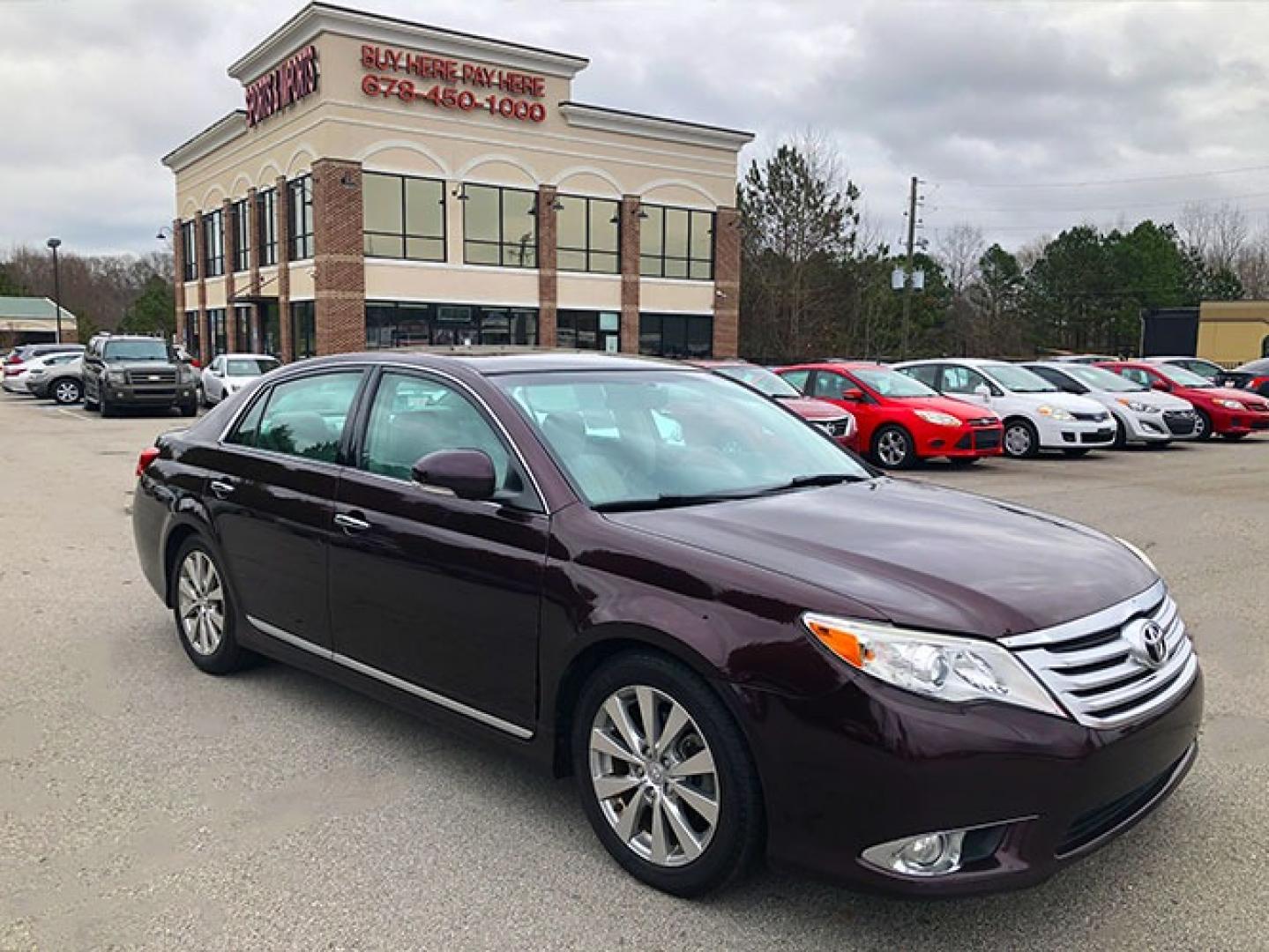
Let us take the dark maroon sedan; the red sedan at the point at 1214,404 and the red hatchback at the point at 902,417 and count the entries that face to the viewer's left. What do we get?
0

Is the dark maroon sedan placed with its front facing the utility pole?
no

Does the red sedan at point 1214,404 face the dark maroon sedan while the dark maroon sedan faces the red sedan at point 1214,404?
no

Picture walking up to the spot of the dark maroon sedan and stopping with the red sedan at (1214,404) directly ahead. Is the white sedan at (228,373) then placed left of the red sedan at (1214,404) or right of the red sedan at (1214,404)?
left

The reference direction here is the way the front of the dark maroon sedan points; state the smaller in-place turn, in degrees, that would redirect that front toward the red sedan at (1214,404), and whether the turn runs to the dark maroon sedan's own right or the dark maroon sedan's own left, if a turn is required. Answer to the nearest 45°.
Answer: approximately 90° to the dark maroon sedan's own left

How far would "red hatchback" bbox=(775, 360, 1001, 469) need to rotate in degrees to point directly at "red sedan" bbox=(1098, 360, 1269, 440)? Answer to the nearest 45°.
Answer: approximately 90° to its left

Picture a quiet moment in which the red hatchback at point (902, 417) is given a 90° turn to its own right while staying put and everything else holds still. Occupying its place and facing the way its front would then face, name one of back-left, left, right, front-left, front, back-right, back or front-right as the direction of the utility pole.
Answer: back-right

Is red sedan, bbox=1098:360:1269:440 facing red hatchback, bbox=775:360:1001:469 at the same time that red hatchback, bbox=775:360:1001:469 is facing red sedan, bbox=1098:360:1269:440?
no

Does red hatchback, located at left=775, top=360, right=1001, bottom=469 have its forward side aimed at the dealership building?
no

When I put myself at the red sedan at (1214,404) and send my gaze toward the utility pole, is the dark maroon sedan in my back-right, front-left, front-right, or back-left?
back-left

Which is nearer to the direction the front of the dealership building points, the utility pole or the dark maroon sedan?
the dark maroon sedan

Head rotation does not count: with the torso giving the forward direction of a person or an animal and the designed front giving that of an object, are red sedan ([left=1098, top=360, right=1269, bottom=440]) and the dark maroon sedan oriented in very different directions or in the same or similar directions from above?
same or similar directions

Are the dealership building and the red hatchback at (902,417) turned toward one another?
no

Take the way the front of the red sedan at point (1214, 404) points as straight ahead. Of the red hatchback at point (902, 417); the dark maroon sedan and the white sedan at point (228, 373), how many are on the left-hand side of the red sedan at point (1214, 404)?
0

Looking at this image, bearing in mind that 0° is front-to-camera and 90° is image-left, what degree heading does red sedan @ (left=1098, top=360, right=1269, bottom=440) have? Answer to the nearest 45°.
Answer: approximately 315°

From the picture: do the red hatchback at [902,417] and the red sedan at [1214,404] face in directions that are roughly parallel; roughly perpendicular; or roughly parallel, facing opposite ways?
roughly parallel

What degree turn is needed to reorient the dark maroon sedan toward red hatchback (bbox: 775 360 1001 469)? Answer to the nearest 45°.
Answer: approximately 135° to its left
